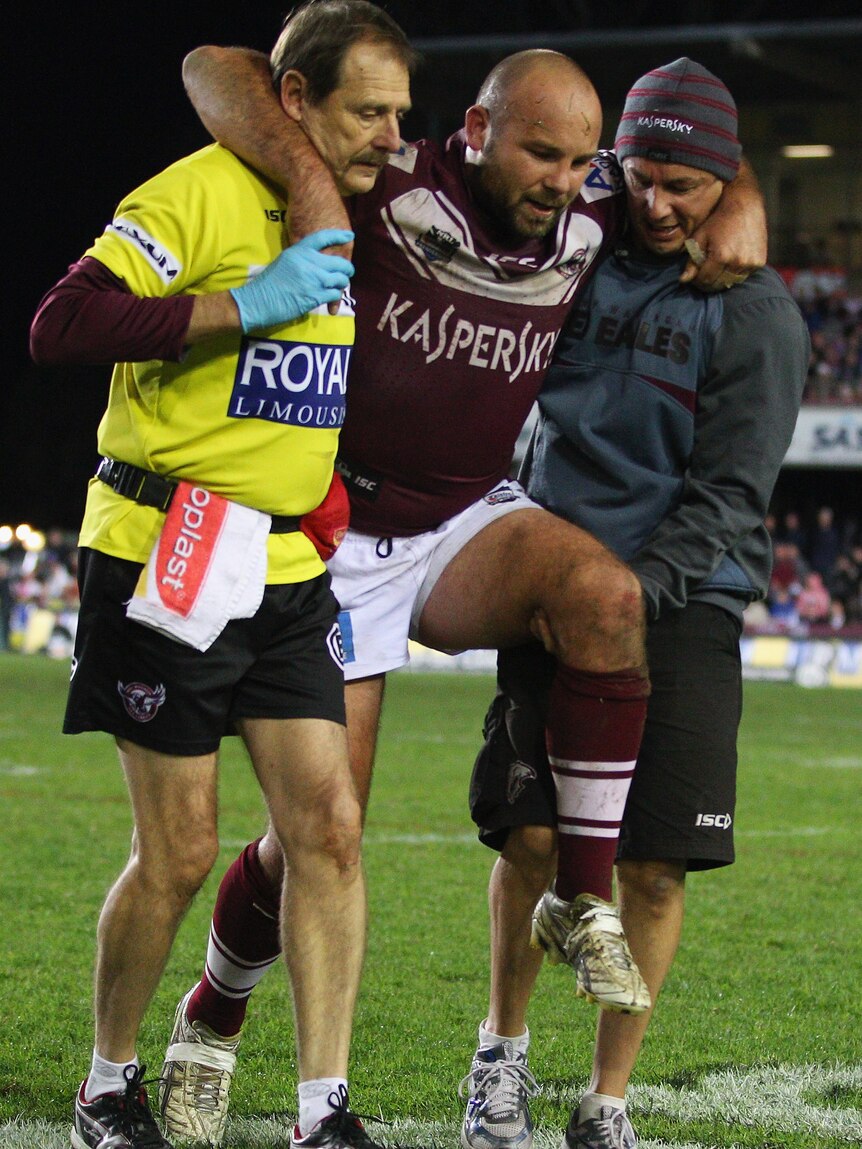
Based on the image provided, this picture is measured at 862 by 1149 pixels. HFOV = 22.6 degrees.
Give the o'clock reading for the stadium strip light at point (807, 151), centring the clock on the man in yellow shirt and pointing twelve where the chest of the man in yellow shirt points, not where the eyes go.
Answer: The stadium strip light is roughly at 8 o'clock from the man in yellow shirt.

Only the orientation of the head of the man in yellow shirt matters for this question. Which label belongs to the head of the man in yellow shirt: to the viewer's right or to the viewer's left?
to the viewer's right
